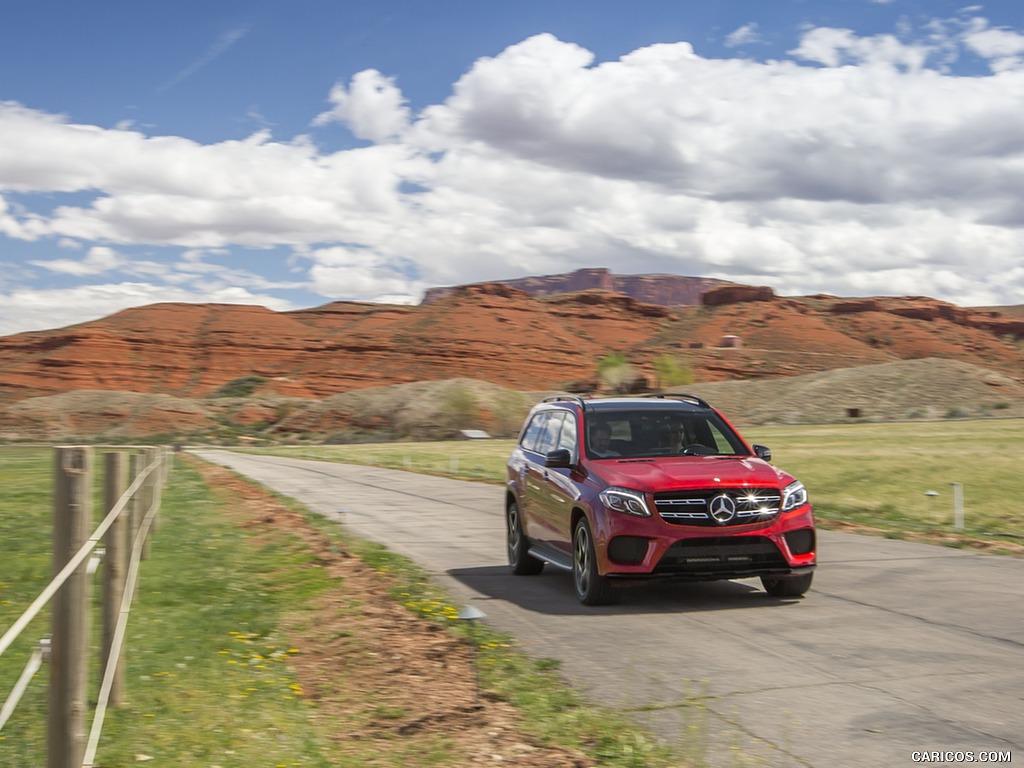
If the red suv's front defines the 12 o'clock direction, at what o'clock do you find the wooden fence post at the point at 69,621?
The wooden fence post is roughly at 2 o'clock from the red suv.

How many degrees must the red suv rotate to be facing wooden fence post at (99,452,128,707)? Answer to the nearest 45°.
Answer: approximately 90° to its right

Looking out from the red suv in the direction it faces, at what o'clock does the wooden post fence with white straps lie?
The wooden post fence with white straps is roughly at 2 o'clock from the red suv.

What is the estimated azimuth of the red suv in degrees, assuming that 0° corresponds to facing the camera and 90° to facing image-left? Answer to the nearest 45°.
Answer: approximately 315°

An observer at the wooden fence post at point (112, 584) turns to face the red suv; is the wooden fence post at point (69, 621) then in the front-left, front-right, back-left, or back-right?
back-right
